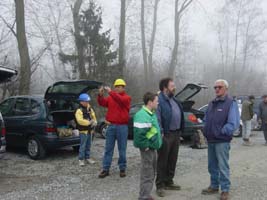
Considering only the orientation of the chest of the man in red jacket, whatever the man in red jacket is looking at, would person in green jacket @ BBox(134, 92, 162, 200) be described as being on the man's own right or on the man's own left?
on the man's own left

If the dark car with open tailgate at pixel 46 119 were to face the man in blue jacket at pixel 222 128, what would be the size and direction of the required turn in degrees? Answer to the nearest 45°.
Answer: approximately 180°

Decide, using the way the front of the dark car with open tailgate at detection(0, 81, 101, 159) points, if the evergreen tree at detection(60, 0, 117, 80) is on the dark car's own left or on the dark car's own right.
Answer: on the dark car's own right

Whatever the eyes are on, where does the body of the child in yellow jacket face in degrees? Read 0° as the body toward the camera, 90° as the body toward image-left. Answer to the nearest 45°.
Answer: approximately 315°

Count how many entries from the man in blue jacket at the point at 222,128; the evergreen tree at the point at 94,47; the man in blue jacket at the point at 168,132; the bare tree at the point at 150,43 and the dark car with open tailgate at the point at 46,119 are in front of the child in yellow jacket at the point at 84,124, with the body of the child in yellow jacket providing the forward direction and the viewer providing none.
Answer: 2

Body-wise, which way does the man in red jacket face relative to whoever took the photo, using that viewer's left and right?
facing the viewer and to the left of the viewer
